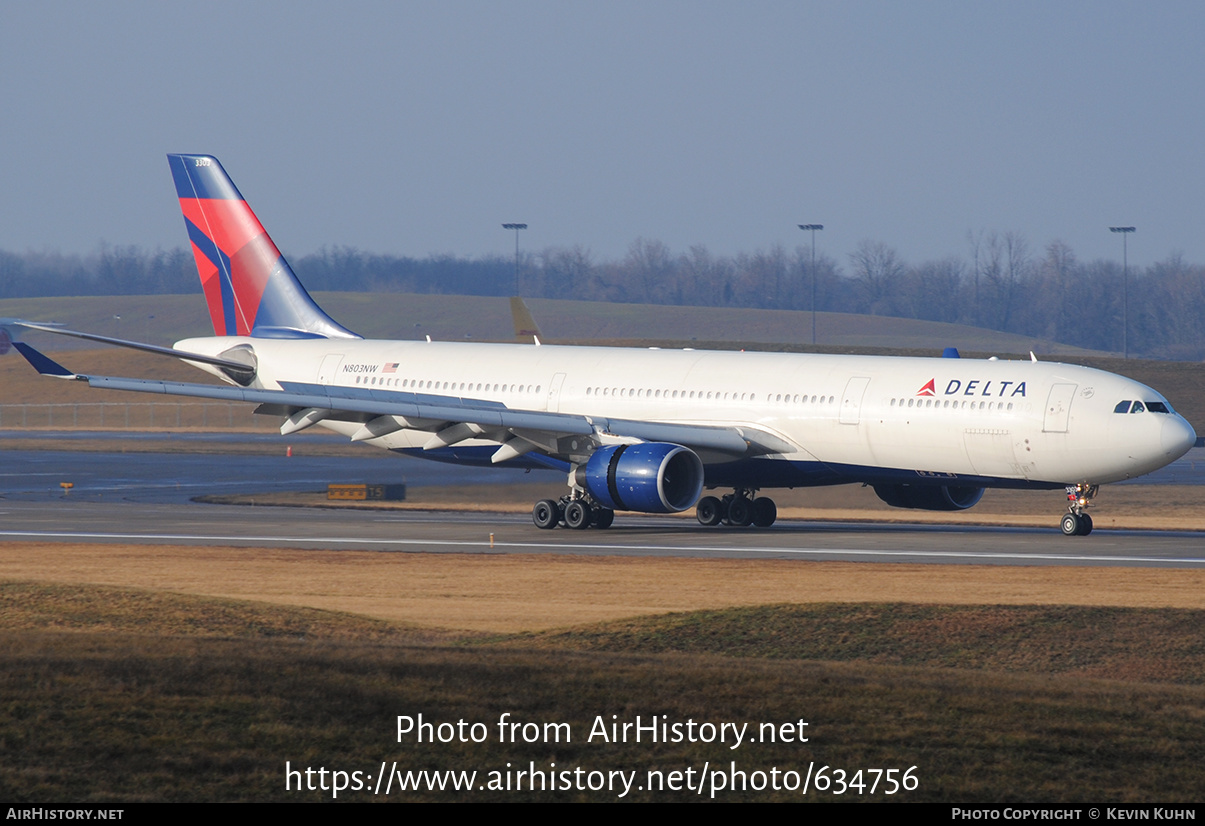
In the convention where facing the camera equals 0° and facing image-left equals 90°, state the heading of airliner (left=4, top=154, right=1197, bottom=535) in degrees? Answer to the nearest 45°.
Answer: approximately 315°
